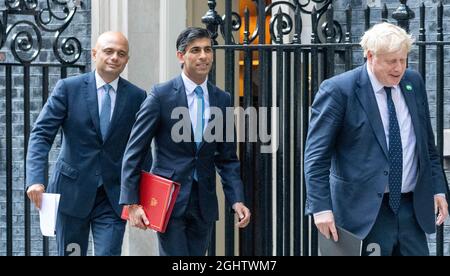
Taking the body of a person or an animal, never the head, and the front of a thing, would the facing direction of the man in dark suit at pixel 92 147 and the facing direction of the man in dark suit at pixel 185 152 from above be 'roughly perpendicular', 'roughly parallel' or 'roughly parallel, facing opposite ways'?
roughly parallel

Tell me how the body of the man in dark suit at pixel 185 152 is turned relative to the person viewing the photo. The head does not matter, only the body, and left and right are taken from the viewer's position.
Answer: facing the viewer and to the right of the viewer

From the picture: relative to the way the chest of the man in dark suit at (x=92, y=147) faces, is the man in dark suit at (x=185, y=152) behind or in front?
in front
